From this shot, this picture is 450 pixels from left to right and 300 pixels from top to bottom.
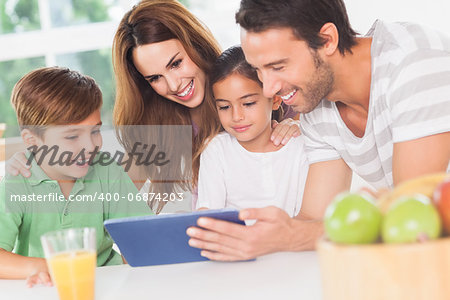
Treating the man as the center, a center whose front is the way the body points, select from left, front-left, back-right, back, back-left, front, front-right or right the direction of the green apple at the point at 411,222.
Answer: front-left

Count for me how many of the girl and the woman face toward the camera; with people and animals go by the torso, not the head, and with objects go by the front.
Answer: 2

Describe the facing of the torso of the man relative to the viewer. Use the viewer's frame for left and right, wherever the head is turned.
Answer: facing the viewer and to the left of the viewer

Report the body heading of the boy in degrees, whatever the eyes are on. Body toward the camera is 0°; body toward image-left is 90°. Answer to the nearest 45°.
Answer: approximately 315°

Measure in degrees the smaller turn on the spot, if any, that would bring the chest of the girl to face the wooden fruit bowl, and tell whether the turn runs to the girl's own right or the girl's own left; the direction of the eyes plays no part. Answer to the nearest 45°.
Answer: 0° — they already face it

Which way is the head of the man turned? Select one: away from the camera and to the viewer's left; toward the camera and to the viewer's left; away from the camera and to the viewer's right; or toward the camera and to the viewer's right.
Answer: toward the camera and to the viewer's left

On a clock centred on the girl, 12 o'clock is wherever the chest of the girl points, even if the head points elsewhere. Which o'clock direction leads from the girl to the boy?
The boy is roughly at 2 o'clock from the girl.

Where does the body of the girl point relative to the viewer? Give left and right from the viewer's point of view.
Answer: facing the viewer

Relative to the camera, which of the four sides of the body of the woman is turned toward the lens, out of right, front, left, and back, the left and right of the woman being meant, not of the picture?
front
